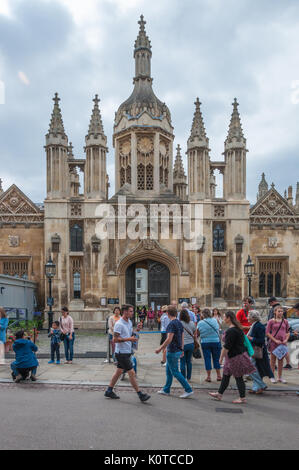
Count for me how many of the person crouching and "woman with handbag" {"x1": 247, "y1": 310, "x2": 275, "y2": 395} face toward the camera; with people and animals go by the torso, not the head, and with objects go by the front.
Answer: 0

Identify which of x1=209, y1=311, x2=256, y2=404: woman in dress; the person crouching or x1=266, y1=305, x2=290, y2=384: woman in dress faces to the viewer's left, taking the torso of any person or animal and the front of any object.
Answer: x1=209, y1=311, x2=256, y2=404: woman in dress

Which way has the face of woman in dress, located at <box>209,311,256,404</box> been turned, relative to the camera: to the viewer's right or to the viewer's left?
to the viewer's left

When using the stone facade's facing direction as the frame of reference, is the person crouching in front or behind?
in front

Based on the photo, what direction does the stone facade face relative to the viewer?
toward the camera

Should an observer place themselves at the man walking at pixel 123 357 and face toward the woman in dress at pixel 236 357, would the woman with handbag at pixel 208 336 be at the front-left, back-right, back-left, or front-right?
front-left

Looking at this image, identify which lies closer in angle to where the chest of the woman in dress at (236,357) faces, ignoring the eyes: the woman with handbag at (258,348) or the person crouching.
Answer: the person crouching

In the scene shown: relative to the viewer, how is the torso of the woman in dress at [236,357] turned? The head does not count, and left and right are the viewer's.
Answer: facing to the left of the viewer

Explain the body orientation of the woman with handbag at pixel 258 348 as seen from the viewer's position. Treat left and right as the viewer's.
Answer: facing to the left of the viewer
